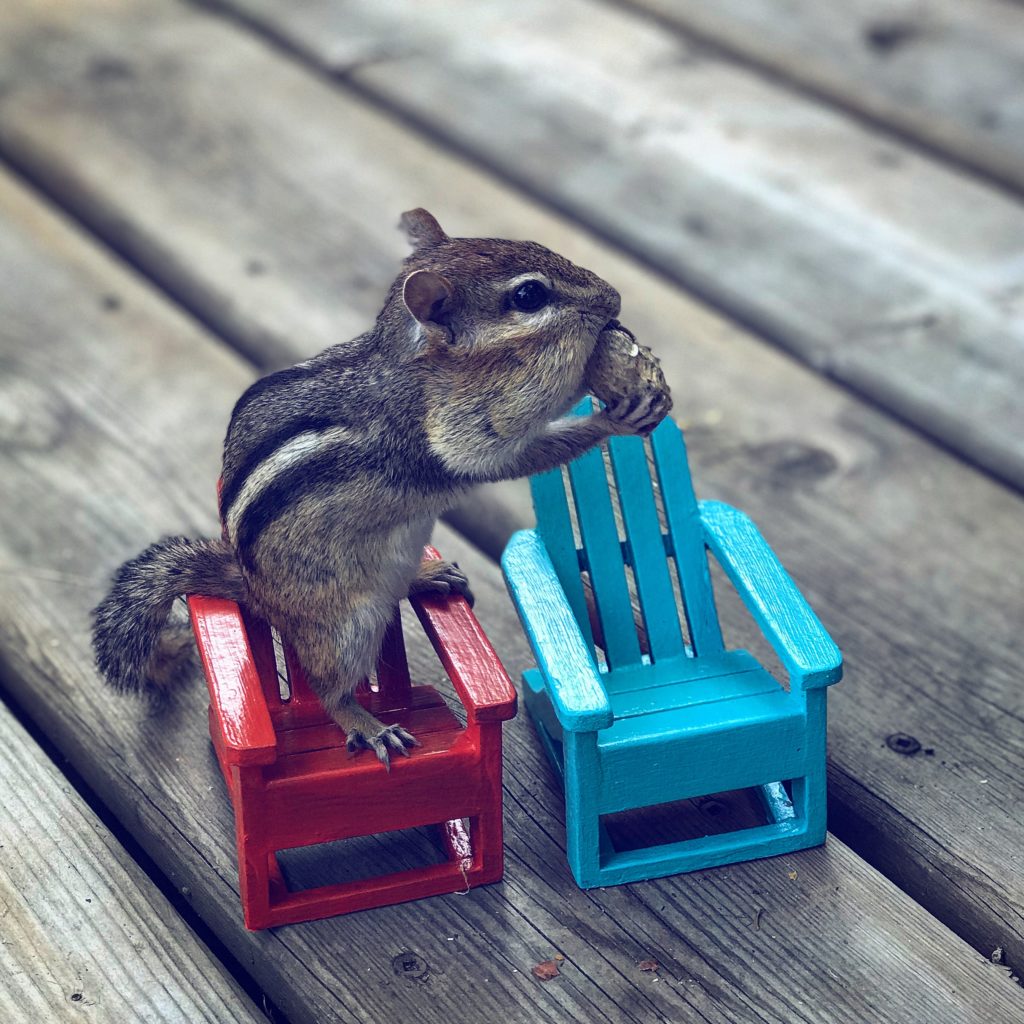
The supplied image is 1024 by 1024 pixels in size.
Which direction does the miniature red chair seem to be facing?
toward the camera

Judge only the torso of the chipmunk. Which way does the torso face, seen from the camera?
to the viewer's right
